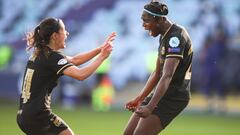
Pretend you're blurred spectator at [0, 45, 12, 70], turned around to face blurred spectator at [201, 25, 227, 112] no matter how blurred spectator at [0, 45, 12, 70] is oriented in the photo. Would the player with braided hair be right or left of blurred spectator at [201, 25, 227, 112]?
right

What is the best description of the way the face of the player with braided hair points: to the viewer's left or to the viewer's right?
to the viewer's left

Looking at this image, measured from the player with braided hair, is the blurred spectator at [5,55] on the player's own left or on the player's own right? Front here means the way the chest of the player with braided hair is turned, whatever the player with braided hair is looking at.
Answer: on the player's own right

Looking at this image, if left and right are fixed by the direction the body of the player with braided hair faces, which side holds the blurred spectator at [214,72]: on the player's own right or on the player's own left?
on the player's own right

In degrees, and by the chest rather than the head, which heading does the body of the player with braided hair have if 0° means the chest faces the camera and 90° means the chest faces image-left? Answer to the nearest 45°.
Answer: approximately 90°
